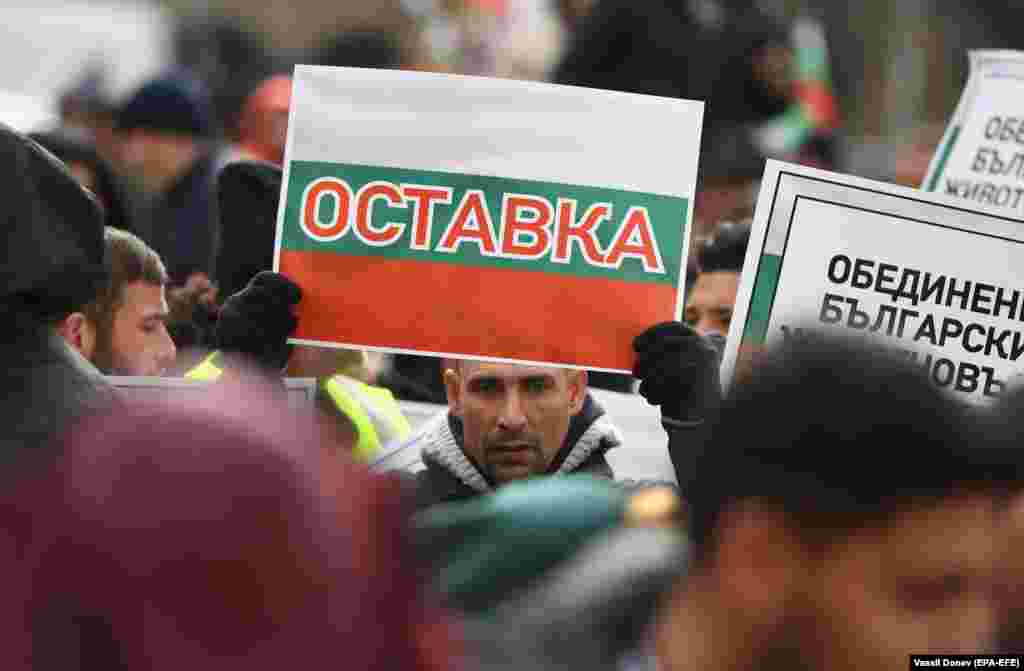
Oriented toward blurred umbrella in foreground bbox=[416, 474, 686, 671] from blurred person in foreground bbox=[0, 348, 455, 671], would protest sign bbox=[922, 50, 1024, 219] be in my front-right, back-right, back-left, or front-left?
front-left

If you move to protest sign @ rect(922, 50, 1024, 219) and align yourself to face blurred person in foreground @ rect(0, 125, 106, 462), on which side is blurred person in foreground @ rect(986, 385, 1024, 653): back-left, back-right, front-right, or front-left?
front-left

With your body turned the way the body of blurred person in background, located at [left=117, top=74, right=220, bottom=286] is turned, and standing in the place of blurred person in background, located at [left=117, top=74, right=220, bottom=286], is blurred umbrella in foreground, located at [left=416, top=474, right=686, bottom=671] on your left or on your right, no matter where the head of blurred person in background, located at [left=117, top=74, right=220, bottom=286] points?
on your left

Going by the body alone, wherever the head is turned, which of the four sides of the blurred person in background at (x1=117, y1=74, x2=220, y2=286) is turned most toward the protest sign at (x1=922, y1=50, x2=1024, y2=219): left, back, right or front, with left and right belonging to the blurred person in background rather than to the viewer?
left

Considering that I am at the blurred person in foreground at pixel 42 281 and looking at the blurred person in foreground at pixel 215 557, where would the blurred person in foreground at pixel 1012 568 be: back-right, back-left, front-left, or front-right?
front-left

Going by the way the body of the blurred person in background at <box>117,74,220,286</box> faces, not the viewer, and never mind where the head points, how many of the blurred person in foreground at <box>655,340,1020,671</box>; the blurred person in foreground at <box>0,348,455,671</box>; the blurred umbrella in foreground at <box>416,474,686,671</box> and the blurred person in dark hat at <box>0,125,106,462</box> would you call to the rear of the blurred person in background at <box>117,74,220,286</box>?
0

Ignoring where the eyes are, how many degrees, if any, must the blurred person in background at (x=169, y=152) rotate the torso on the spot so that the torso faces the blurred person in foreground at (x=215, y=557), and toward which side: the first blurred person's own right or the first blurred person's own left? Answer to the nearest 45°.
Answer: approximately 45° to the first blurred person's own left

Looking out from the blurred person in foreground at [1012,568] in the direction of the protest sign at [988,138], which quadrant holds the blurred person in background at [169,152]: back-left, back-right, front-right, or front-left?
front-left

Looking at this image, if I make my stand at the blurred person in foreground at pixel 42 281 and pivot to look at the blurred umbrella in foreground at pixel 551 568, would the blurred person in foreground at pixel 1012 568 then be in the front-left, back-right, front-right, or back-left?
front-left

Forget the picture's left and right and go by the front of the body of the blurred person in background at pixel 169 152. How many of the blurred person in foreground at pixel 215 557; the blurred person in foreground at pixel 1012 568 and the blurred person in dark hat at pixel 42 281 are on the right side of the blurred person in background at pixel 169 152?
0

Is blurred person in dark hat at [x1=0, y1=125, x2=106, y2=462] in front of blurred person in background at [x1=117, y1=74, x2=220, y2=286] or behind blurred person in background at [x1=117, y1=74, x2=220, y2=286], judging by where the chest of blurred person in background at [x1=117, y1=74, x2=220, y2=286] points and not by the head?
in front

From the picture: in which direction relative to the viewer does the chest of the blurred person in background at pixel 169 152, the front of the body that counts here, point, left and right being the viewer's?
facing the viewer and to the left of the viewer

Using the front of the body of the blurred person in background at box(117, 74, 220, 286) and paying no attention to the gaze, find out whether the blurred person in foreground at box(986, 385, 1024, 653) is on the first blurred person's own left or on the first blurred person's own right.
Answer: on the first blurred person's own left

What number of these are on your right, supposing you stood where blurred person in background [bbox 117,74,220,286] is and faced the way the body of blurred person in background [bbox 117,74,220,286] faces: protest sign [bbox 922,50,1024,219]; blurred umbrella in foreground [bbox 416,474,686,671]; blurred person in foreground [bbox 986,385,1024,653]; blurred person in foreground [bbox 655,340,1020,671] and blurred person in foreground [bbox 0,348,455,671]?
0
